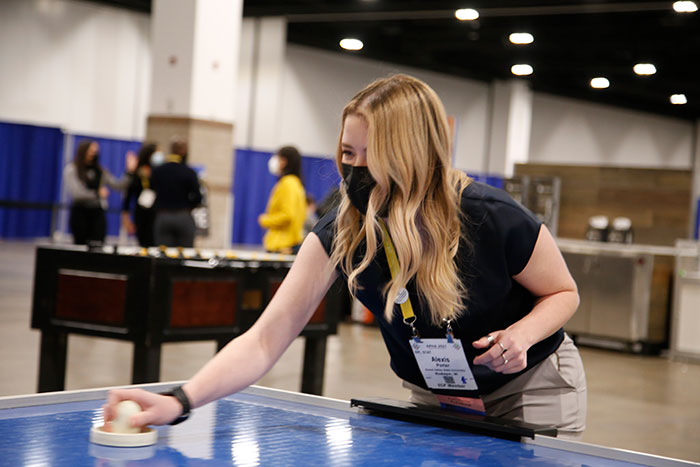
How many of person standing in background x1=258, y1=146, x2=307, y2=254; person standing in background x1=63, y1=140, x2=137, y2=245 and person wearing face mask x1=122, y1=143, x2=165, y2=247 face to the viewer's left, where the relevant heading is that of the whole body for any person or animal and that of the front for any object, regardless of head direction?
1

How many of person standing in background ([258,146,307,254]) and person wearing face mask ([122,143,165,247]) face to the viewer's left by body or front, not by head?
1

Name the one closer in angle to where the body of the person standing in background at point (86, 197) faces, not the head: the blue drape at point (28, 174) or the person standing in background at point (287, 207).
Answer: the person standing in background

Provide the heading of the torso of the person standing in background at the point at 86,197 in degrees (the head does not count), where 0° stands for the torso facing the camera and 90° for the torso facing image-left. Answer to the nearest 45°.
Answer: approximately 315°

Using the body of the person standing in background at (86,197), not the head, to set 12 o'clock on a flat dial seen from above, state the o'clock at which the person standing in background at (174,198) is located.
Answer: the person standing in background at (174,198) is roughly at 1 o'clock from the person standing in background at (86,197).

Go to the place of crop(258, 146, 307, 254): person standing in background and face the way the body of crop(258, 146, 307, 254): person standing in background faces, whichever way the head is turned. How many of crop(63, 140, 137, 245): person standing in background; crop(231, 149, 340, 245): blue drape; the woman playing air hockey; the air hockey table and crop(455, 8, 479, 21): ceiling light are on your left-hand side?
2

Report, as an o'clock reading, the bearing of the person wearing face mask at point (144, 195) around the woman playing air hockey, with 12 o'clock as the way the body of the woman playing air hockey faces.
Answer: The person wearing face mask is roughly at 4 o'clock from the woman playing air hockey.

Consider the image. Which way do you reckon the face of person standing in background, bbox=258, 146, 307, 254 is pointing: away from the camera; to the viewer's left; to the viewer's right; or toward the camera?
to the viewer's left

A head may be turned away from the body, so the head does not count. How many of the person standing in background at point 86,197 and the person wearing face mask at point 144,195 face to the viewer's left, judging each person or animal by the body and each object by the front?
0

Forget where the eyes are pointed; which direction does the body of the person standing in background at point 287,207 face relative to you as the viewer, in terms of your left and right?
facing to the left of the viewer

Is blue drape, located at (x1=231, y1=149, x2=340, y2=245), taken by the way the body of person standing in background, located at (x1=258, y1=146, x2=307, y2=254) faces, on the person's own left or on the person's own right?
on the person's own right

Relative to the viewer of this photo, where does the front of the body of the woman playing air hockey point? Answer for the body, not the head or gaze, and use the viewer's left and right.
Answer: facing the viewer and to the left of the viewer
